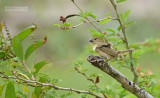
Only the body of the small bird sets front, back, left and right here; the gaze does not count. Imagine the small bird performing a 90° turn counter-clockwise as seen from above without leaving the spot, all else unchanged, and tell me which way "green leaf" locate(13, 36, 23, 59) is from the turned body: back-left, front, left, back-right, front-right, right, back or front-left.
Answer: right

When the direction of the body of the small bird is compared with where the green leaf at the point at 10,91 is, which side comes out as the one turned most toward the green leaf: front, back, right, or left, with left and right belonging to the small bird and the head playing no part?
front

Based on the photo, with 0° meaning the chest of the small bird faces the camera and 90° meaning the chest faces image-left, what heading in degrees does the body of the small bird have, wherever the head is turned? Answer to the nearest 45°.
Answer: approximately 90°
